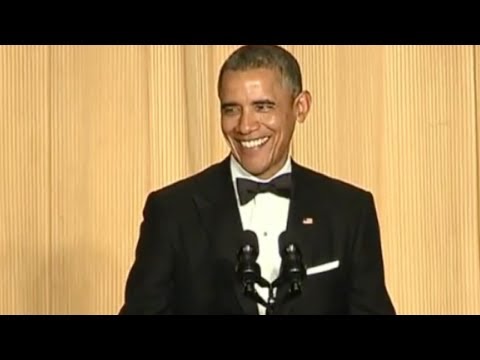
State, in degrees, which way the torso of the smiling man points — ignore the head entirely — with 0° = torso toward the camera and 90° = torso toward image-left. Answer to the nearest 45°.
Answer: approximately 0°

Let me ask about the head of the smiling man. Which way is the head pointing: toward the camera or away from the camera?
toward the camera
